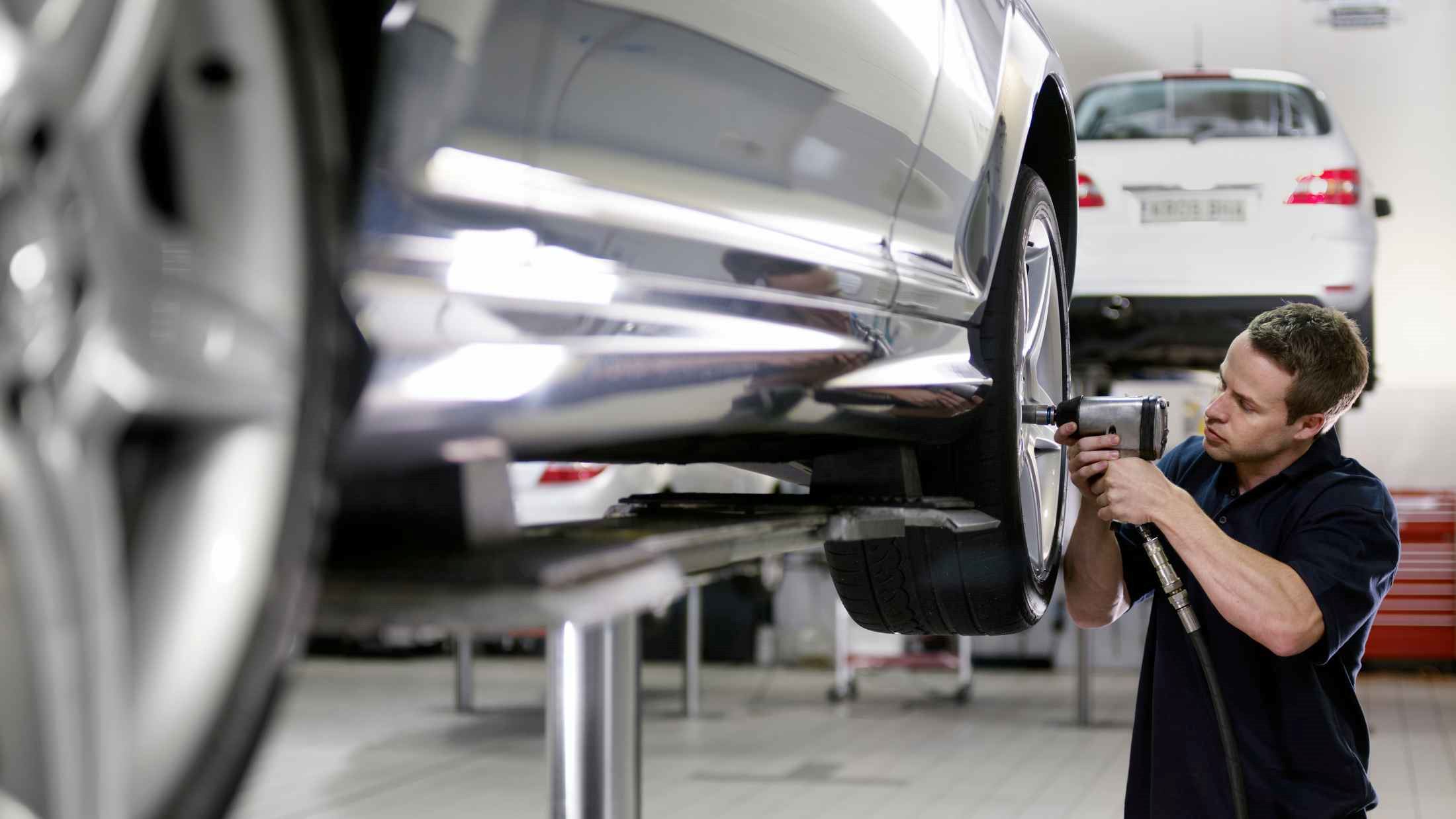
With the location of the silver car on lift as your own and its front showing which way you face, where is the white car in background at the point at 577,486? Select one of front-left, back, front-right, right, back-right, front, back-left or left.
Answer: back-right

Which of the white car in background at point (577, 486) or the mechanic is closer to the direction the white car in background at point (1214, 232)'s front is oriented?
the white car in background

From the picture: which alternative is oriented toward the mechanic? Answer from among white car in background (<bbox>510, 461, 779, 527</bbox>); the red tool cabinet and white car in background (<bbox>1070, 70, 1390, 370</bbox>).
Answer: the red tool cabinet

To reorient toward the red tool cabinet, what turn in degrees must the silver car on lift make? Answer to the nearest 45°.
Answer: approximately 180°

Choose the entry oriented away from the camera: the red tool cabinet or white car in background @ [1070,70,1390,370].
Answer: the white car in background

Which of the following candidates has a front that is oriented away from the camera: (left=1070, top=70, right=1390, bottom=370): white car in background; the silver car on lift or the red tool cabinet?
the white car in background

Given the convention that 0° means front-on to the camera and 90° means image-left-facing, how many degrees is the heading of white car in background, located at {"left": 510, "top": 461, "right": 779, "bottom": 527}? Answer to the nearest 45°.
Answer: approximately 225°

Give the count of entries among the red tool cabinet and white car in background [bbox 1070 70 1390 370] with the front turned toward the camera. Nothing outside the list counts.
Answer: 1

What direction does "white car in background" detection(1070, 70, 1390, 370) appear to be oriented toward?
away from the camera

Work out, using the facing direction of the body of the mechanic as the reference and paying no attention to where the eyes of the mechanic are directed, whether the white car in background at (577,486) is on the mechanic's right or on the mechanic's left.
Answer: on the mechanic's right

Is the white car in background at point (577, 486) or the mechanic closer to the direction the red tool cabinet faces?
the mechanic

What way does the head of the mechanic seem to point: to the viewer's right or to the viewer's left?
to the viewer's left

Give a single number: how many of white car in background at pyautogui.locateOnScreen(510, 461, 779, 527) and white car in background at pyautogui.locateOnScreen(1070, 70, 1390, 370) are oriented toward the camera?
0

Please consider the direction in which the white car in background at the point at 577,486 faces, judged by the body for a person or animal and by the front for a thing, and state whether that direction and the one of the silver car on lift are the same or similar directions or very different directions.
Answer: very different directions

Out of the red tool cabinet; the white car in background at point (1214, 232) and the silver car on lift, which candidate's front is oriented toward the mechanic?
the red tool cabinet
